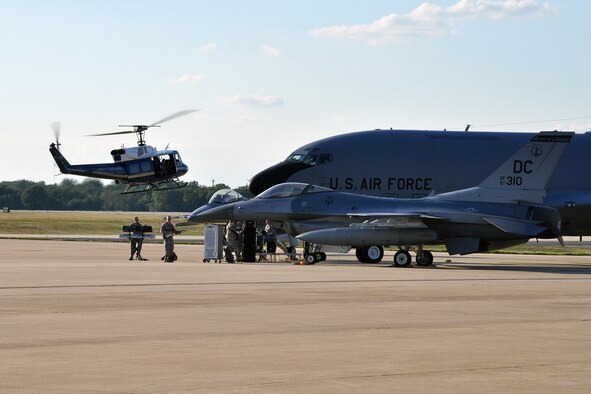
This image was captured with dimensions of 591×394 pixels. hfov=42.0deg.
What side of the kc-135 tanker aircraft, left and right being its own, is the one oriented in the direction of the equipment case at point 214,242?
front

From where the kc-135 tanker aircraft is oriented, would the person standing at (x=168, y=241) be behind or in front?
in front

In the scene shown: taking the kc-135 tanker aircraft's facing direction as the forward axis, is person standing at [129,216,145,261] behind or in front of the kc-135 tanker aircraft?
in front

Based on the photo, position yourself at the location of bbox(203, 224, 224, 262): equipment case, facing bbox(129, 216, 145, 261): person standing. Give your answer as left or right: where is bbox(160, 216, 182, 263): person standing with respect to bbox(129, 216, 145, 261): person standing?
left

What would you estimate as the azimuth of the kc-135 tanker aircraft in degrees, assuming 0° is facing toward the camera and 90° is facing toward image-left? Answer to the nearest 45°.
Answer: approximately 90°
